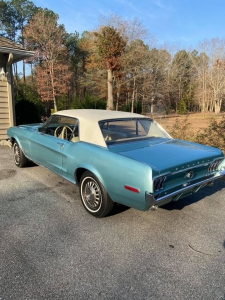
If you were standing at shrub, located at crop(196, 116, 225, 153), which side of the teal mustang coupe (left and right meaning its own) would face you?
right

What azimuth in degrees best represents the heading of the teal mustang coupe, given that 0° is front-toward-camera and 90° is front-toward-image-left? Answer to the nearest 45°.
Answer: approximately 135°

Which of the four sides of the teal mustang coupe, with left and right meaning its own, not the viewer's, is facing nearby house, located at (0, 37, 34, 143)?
front

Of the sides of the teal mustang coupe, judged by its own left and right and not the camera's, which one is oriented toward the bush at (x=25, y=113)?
front

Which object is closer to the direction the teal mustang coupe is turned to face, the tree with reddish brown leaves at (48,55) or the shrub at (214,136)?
the tree with reddish brown leaves

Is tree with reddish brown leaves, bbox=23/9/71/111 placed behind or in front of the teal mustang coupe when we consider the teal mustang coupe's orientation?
in front

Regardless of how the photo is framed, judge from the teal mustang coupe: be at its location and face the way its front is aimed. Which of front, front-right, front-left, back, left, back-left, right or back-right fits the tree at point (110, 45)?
front-right
